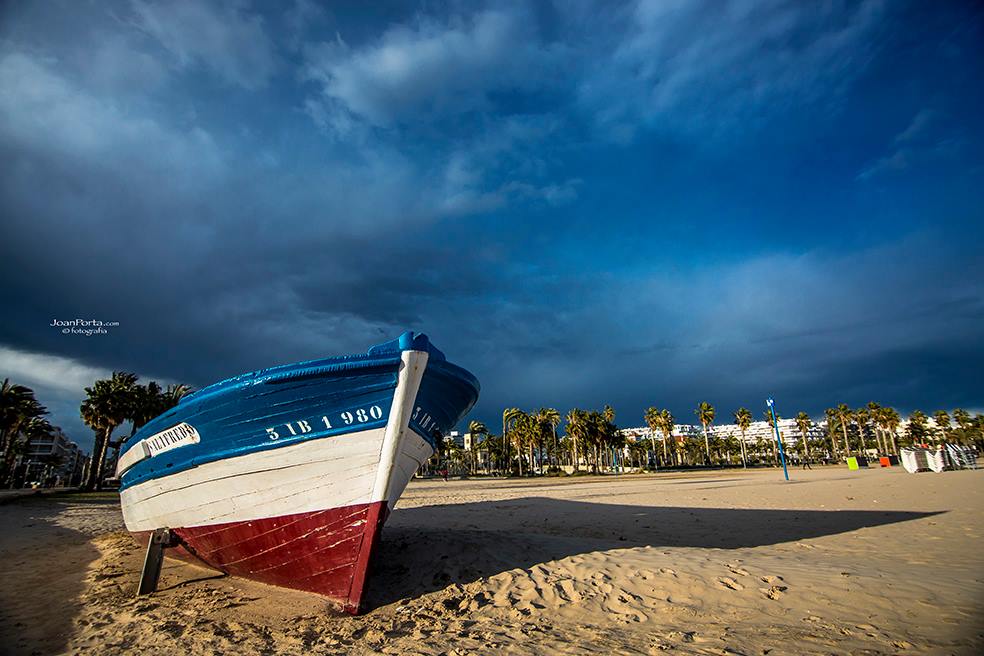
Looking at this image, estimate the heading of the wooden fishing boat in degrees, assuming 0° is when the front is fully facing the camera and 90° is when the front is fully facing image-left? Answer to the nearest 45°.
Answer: approximately 315°

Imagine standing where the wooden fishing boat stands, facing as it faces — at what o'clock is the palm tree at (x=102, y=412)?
The palm tree is roughly at 7 o'clock from the wooden fishing boat.
